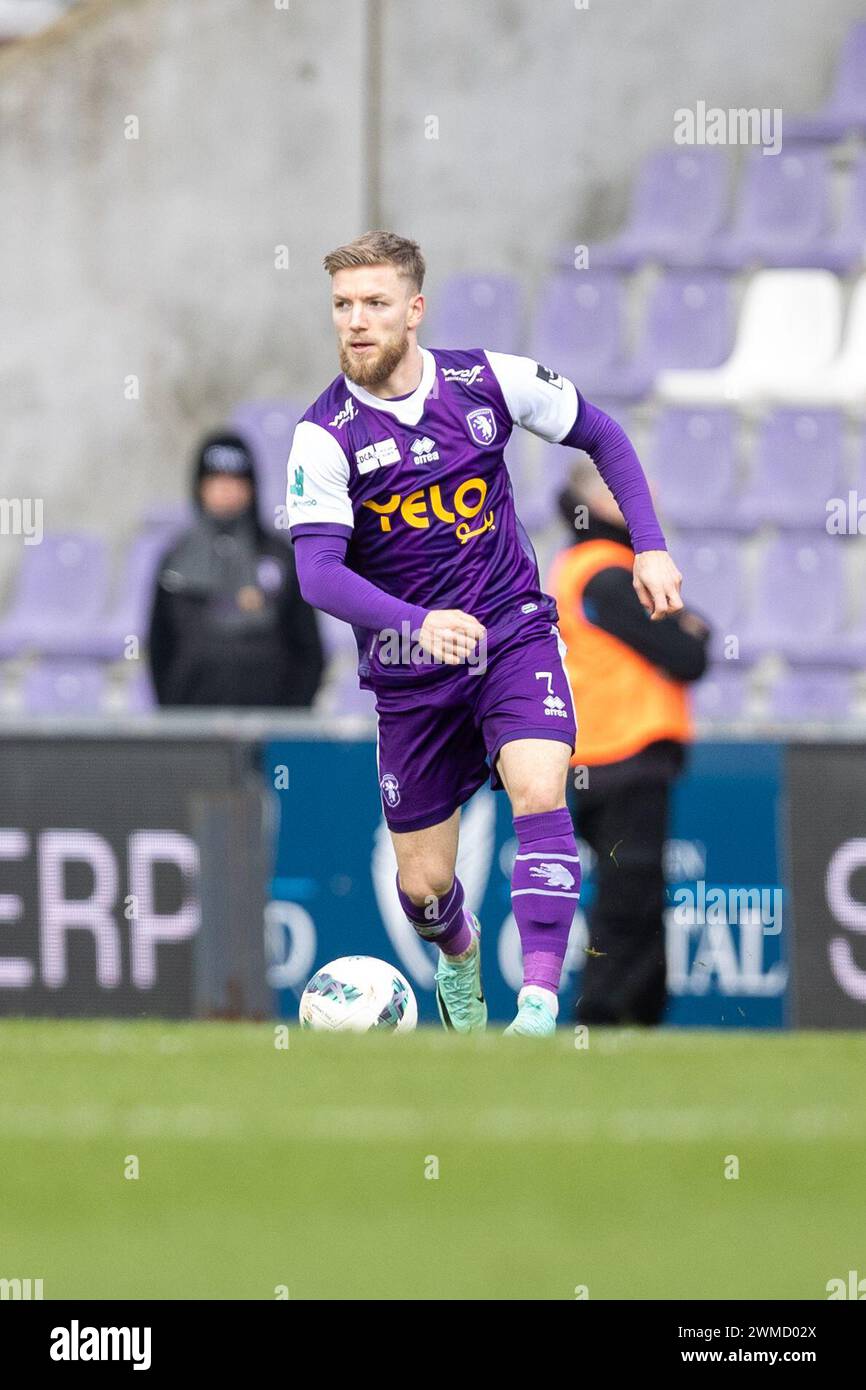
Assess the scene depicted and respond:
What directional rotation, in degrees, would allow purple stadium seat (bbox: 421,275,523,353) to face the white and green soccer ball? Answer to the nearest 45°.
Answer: approximately 45° to its left

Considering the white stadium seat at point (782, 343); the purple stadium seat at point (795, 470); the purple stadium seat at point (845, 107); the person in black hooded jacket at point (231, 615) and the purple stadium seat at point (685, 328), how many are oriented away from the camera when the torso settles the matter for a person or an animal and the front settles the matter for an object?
0

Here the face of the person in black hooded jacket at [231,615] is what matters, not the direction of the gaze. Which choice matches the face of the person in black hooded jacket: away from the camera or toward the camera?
toward the camera

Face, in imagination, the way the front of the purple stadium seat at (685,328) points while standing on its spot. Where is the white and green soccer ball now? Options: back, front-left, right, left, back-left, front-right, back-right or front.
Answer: front-left

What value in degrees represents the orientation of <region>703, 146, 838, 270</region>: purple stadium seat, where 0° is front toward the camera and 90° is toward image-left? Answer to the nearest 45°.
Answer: approximately 45°

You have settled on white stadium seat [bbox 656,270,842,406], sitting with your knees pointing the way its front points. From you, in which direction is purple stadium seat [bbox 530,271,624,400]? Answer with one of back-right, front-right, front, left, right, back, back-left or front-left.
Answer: front-right

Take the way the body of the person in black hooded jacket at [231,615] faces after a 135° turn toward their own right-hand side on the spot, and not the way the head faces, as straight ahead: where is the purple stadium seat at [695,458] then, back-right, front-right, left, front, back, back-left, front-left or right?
right

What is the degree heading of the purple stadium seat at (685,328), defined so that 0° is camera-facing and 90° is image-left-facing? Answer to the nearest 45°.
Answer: approximately 45°

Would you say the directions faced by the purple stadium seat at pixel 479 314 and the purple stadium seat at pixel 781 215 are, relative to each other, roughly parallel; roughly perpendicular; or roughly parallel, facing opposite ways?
roughly parallel

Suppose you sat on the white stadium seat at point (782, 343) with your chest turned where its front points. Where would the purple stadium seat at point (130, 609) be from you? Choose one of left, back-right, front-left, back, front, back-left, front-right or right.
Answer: front-right

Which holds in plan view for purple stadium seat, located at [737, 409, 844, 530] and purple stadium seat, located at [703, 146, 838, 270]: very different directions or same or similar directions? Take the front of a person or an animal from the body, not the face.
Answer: same or similar directions

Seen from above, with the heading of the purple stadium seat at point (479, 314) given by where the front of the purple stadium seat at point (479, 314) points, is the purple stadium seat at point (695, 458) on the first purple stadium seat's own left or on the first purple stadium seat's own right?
on the first purple stadium seat's own left

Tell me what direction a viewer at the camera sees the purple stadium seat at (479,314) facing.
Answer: facing the viewer and to the left of the viewer

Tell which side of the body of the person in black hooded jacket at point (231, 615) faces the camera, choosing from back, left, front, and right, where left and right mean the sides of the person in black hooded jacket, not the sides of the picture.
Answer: front
